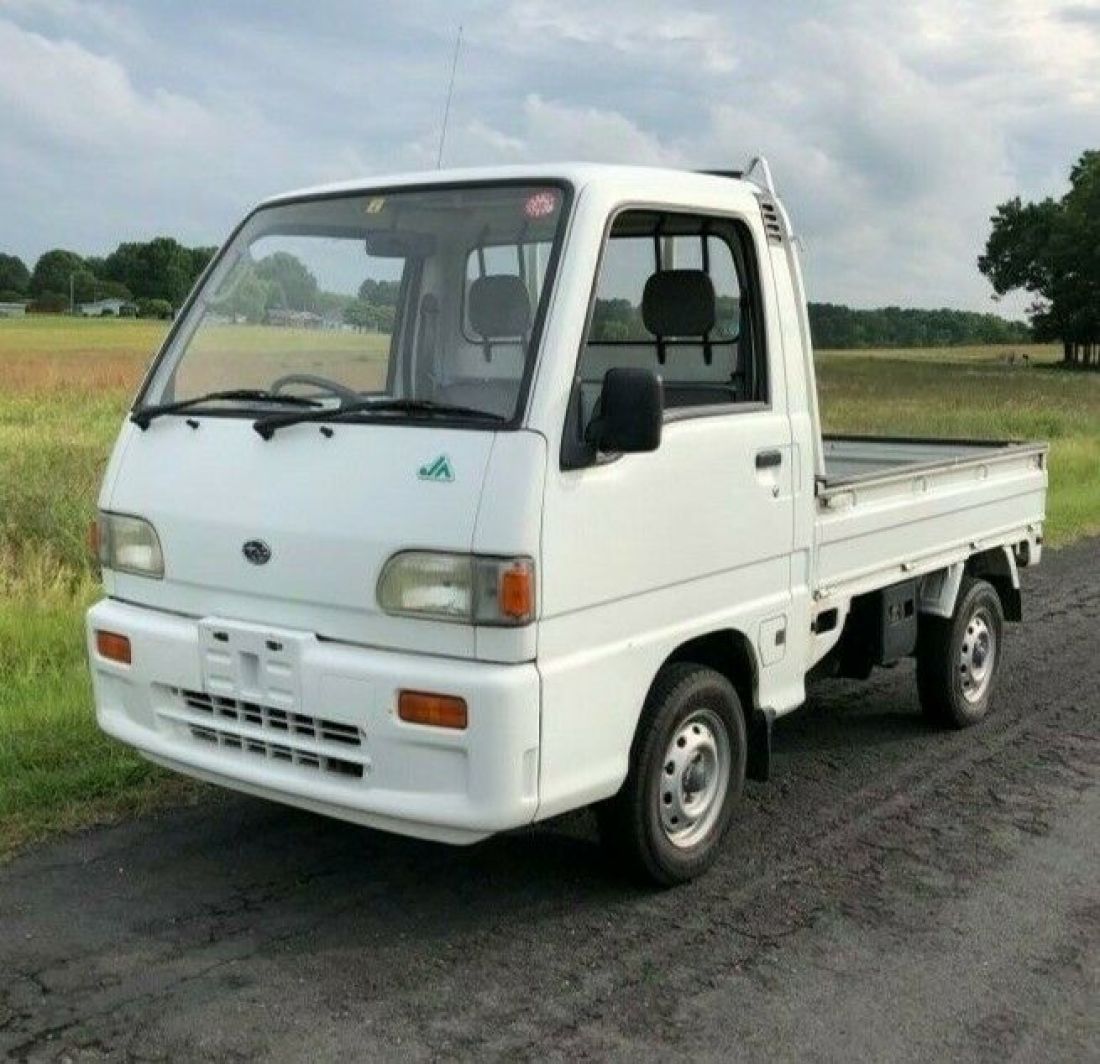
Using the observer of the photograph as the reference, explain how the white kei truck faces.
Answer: facing the viewer and to the left of the viewer
